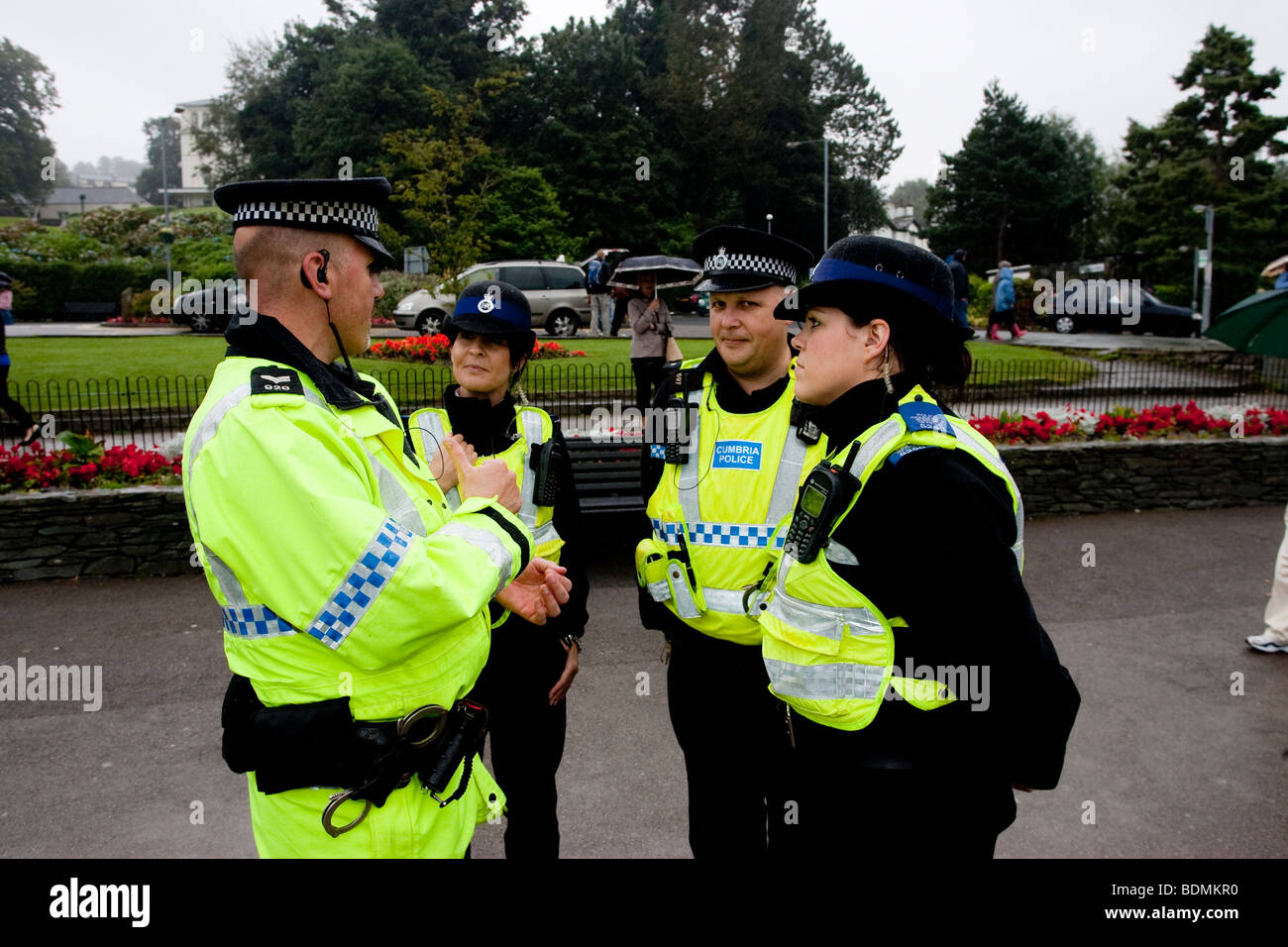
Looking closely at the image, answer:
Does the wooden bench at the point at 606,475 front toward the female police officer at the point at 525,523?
yes

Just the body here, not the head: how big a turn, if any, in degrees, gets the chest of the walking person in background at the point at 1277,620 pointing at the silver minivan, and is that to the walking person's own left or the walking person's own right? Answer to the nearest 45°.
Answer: approximately 45° to the walking person's own right

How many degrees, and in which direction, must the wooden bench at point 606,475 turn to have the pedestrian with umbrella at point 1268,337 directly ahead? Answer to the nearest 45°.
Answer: approximately 45° to its left

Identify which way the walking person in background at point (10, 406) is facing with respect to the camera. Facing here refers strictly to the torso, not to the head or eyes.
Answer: to the viewer's left

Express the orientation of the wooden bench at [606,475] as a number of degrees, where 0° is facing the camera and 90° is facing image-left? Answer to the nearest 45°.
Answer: approximately 0°

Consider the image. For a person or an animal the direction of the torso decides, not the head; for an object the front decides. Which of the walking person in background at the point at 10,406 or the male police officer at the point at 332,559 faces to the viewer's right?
the male police officer

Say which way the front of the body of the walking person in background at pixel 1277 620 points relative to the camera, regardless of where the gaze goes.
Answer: to the viewer's left

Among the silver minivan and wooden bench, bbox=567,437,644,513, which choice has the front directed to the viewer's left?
the silver minivan

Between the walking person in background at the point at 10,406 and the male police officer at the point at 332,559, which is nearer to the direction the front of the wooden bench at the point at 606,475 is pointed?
the male police officer

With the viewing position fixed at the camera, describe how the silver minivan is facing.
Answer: facing to the left of the viewer

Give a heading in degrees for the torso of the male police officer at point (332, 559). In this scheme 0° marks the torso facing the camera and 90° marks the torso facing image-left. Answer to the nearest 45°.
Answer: approximately 270°

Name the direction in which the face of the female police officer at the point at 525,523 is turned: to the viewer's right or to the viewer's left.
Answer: to the viewer's left
